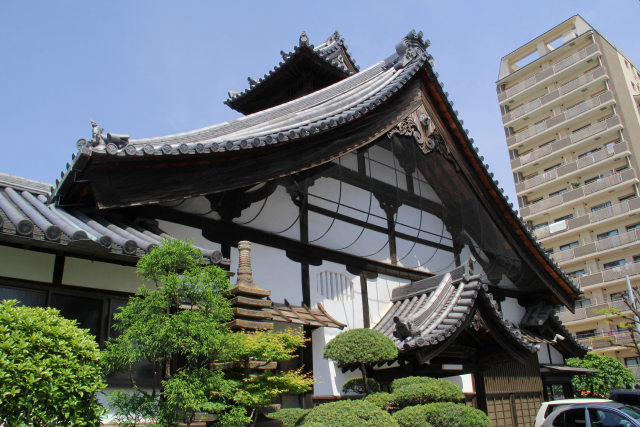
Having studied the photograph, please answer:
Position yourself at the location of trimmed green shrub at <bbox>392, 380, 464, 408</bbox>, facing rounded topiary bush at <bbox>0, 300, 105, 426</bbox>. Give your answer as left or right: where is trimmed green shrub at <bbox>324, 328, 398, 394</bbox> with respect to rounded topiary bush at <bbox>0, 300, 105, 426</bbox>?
right

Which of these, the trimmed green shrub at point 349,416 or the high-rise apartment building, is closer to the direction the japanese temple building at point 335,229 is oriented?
the trimmed green shrub

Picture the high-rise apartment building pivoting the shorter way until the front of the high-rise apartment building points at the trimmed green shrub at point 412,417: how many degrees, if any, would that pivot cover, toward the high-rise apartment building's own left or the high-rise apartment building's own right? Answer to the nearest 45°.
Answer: approximately 45° to the high-rise apartment building's own left

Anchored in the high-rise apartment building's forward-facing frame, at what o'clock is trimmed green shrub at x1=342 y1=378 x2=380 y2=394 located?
The trimmed green shrub is roughly at 11 o'clock from the high-rise apartment building.

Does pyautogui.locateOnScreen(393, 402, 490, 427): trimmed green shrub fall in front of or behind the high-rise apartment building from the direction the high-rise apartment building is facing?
in front

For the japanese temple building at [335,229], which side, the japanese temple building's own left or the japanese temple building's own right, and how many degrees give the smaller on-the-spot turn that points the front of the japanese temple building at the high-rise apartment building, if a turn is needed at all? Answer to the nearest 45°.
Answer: approximately 90° to the japanese temple building's own left

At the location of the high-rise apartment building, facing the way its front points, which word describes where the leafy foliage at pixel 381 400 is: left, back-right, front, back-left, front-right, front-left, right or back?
front-left

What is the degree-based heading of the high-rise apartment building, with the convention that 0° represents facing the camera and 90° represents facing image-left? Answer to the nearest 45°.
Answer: approximately 45°

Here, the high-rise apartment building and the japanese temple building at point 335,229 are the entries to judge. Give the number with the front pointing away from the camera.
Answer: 0

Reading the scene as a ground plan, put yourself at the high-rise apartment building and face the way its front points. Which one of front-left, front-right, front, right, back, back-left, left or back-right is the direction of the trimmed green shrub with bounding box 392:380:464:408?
front-left
